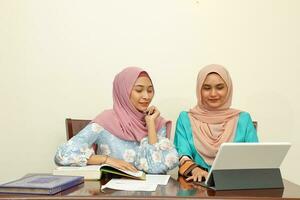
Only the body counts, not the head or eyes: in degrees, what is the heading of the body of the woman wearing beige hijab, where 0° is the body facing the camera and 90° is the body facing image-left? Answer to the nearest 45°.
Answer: approximately 0°

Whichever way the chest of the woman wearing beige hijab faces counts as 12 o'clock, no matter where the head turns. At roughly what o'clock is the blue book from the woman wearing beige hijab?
The blue book is roughly at 1 o'clock from the woman wearing beige hijab.

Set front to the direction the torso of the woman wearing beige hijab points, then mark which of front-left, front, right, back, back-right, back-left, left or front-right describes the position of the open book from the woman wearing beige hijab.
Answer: front-right

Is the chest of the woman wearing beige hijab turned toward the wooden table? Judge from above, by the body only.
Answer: yes
